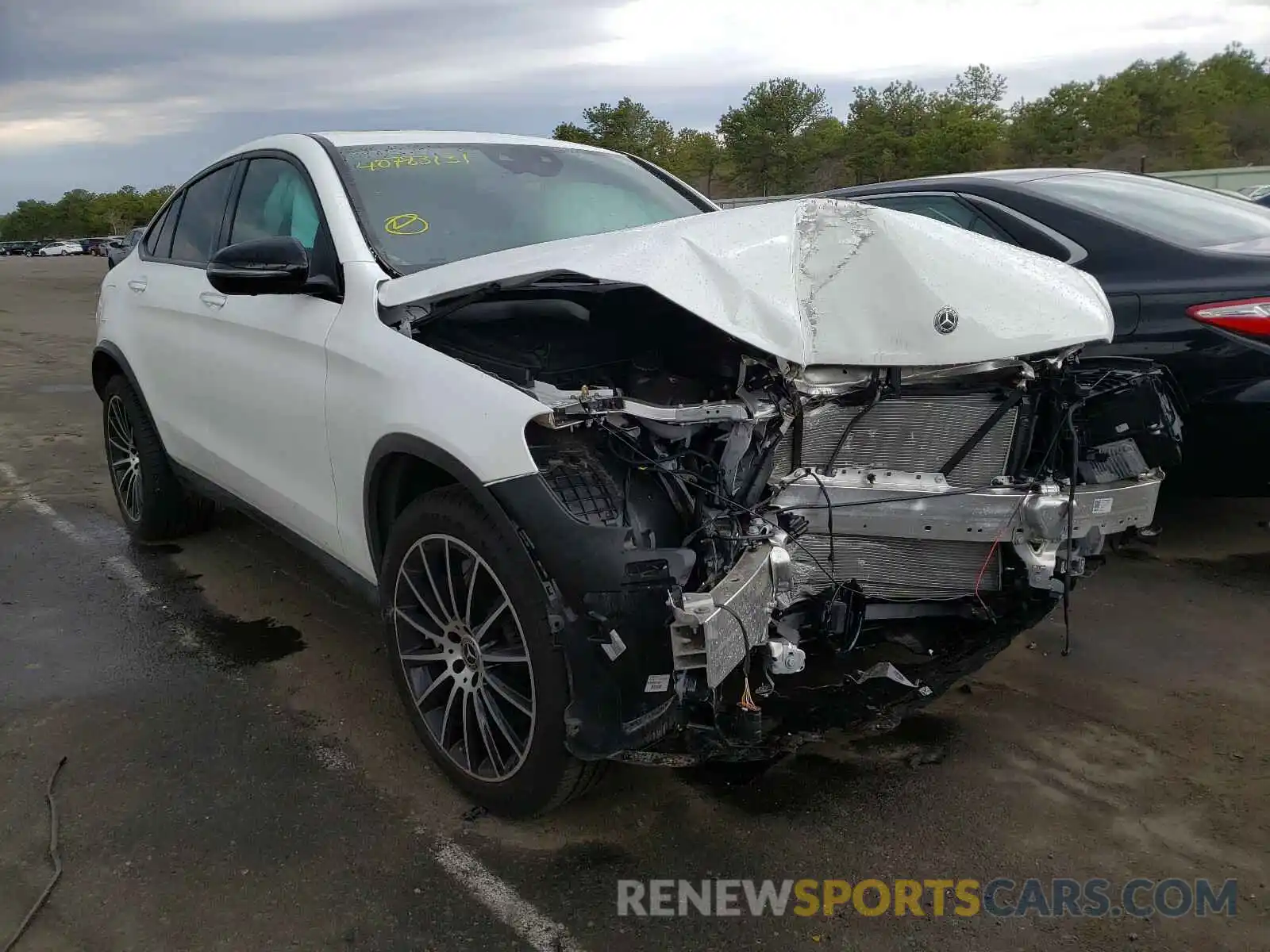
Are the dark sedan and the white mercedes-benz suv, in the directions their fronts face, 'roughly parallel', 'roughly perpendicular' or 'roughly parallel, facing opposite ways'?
roughly parallel, facing opposite ways

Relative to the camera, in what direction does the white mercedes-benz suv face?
facing the viewer and to the right of the viewer

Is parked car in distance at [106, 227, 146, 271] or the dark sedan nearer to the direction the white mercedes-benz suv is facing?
the dark sedan

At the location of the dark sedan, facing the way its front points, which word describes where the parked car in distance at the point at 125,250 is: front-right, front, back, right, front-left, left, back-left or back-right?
front-left

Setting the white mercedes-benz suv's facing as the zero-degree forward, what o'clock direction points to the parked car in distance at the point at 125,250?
The parked car in distance is roughly at 6 o'clock from the white mercedes-benz suv.

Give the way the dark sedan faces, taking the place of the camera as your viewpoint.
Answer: facing away from the viewer and to the left of the viewer

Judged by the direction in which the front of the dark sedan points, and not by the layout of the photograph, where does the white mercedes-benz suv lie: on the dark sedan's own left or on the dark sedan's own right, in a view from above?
on the dark sedan's own left

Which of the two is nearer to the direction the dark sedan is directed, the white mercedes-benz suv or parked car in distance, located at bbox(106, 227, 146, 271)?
the parked car in distance

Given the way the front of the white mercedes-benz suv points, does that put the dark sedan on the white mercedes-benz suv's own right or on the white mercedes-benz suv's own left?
on the white mercedes-benz suv's own left
